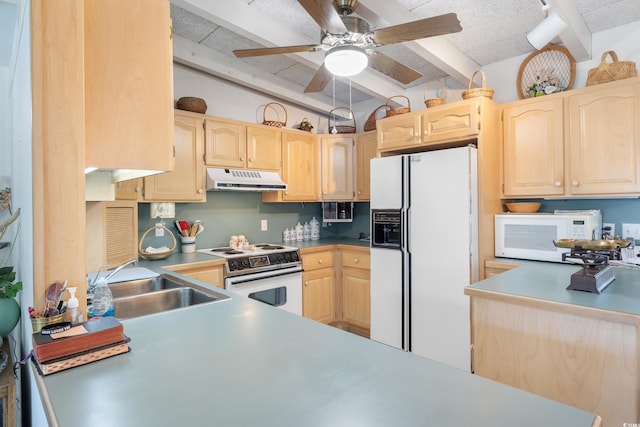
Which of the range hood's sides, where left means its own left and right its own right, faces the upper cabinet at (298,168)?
left

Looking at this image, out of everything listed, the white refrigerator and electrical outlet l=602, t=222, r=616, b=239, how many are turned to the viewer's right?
0

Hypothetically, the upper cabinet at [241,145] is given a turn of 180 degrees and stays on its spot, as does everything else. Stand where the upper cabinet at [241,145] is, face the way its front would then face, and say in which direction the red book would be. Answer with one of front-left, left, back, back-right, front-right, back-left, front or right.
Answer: back-left

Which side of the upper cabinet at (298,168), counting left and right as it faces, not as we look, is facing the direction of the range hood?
right

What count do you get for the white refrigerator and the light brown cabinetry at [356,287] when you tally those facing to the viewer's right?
0

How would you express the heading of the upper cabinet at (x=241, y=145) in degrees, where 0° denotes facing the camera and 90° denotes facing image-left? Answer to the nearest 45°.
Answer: approximately 315°
